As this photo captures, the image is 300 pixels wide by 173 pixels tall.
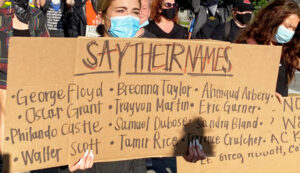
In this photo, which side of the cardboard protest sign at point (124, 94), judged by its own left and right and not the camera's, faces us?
front

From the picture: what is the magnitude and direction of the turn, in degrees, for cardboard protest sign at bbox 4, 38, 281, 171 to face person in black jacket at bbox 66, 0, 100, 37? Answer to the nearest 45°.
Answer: approximately 180°

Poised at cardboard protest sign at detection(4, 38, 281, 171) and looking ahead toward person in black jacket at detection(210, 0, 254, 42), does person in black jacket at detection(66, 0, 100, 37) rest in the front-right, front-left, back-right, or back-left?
front-left

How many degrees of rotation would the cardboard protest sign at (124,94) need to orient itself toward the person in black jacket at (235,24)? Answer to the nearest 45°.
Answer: approximately 180°
